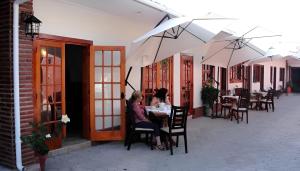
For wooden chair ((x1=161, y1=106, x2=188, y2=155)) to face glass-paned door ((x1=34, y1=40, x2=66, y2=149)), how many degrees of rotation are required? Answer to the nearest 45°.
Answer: approximately 45° to its left

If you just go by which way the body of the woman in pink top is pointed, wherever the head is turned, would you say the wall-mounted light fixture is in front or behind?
behind

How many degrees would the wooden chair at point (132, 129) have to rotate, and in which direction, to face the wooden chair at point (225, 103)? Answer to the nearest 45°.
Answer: approximately 45° to its left

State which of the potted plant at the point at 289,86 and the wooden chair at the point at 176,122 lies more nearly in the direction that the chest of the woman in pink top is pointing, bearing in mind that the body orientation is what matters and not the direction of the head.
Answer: the wooden chair

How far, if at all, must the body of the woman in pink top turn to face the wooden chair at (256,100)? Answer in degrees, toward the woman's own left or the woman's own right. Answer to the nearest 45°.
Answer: approximately 45° to the woman's own left

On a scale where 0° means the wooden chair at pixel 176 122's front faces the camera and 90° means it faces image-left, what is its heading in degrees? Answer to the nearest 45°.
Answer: approximately 135°

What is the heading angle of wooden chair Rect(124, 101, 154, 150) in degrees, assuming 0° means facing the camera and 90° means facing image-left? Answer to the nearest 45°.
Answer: approximately 270°

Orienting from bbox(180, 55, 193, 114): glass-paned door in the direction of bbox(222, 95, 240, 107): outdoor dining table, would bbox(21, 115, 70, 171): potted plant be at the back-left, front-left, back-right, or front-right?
back-right

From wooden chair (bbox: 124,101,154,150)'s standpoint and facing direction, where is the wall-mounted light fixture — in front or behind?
behind

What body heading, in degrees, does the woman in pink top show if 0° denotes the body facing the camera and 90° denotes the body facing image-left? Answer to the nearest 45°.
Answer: approximately 270°

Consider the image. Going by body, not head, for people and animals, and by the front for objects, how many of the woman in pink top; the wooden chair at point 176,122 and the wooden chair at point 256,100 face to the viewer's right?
1

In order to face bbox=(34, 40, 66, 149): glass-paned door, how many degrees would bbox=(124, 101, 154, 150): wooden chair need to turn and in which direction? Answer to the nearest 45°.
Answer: approximately 180°

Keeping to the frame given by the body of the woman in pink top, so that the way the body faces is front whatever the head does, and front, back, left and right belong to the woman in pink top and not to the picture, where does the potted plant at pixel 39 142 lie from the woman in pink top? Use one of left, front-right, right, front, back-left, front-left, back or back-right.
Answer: back-right
